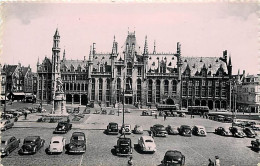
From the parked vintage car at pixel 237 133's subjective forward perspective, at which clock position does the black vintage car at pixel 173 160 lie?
The black vintage car is roughly at 2 o'clock from the parked vintage car.

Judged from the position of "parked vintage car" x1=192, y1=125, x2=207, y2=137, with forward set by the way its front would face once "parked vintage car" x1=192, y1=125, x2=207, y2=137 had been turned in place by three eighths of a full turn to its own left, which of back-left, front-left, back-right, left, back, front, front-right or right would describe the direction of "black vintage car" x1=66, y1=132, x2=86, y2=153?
back-left

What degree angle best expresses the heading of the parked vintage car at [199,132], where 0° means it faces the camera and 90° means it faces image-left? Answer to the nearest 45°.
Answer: approximately 315°

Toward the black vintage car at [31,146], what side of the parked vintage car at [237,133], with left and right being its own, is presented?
right

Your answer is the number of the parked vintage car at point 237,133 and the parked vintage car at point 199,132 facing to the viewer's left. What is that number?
0

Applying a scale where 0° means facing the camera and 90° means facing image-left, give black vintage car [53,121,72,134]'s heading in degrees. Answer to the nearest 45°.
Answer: approximately 45°

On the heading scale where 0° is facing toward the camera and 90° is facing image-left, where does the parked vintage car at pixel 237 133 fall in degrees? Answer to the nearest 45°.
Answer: approximately 315°
